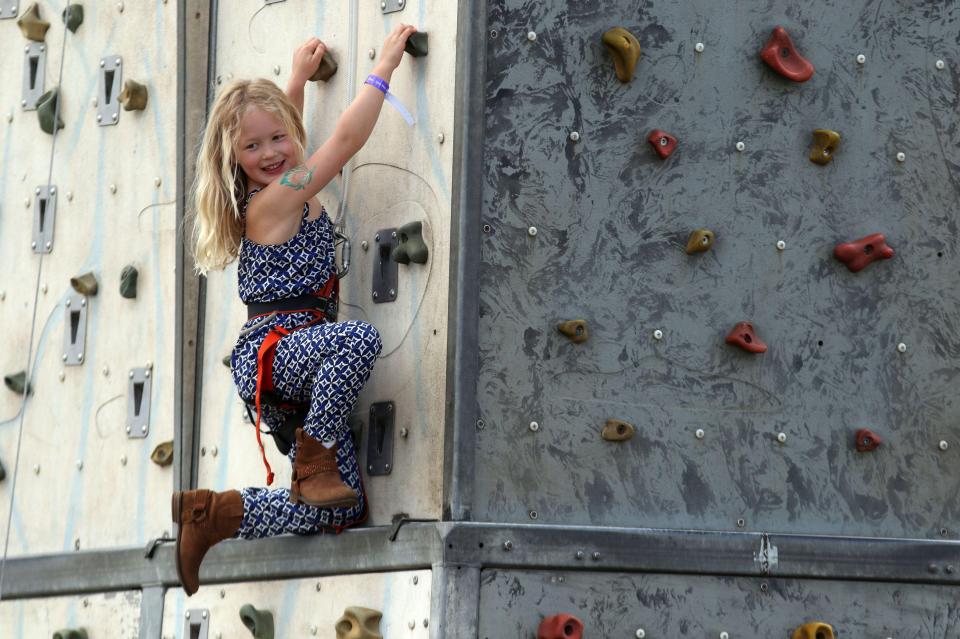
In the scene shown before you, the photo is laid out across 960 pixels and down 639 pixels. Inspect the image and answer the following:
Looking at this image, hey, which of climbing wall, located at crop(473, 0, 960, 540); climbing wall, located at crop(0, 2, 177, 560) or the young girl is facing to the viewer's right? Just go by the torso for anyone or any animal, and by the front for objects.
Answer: the young girl

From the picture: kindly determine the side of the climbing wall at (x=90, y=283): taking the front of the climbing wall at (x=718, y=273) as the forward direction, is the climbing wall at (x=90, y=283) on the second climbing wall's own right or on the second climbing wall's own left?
on the second climbing wall's own right

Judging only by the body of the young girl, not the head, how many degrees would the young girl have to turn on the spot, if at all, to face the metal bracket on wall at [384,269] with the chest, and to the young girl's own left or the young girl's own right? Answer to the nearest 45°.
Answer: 0° — they already face it

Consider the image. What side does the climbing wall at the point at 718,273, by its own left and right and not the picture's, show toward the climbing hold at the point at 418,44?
right

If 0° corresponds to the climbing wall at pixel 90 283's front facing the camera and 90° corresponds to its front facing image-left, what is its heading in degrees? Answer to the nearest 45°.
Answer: approximately 0°

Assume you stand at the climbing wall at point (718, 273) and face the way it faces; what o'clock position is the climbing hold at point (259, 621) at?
The climbing hold is roughly at 3 o'clock from the climbing wall.

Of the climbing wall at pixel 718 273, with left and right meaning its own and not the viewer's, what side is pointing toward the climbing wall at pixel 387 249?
right
